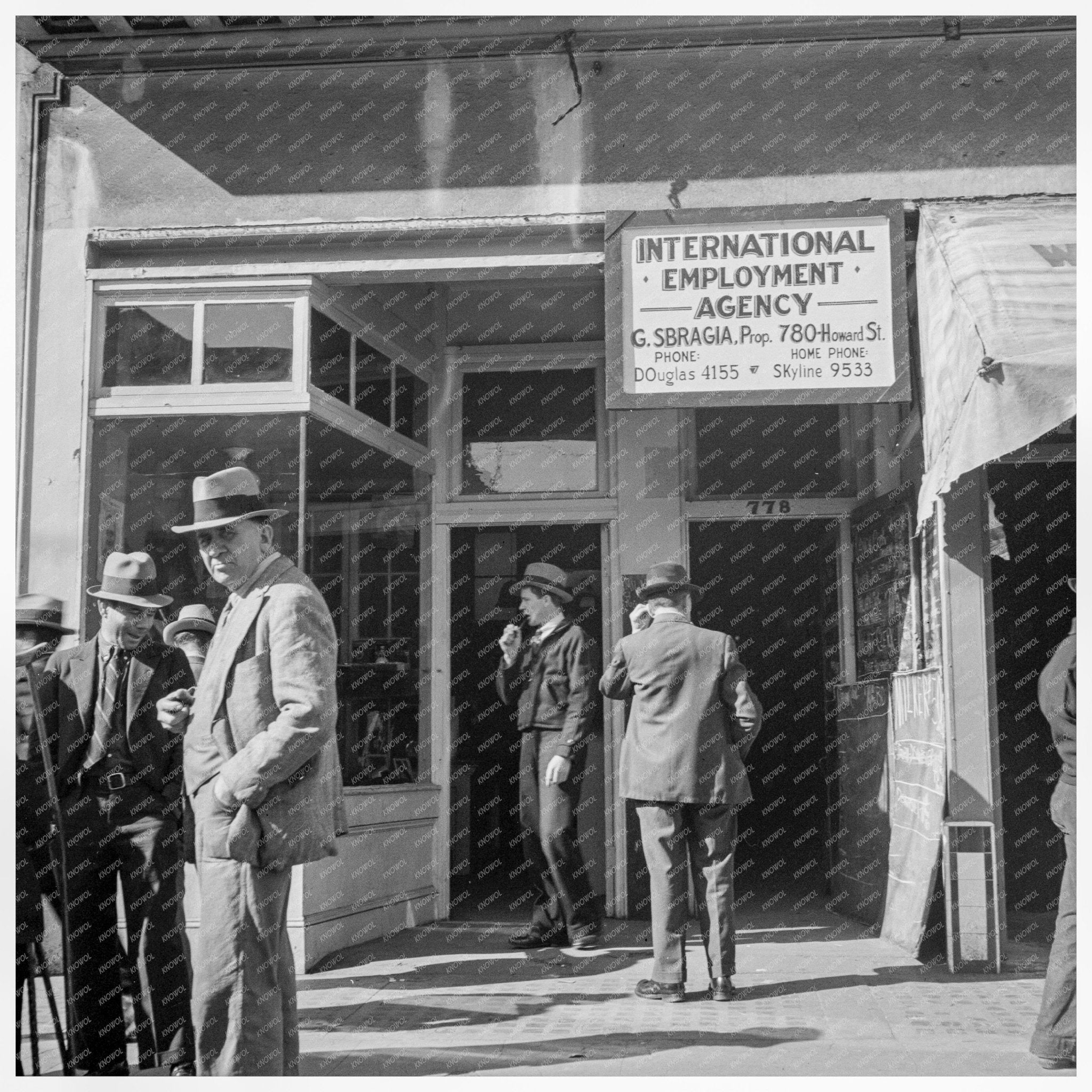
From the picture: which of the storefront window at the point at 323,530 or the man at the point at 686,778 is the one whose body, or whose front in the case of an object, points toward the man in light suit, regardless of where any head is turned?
the storefront window

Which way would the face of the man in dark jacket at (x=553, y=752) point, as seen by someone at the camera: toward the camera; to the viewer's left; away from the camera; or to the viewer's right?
to the viewer's left

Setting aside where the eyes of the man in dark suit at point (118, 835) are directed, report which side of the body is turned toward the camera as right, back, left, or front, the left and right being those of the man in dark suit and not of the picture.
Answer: front

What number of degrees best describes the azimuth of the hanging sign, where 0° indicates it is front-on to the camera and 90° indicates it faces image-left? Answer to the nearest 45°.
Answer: approximately 0°

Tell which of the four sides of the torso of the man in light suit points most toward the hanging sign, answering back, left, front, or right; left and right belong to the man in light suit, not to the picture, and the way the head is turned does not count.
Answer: back

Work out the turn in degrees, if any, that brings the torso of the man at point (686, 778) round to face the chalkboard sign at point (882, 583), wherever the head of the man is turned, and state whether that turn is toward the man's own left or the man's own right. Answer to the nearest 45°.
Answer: approximately 45° to the man's own right

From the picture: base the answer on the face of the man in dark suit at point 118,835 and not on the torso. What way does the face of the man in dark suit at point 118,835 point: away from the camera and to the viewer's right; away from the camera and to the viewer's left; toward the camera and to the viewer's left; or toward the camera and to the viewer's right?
toward the camera and to the viewer's right

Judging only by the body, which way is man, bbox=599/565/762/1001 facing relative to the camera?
away from the camera

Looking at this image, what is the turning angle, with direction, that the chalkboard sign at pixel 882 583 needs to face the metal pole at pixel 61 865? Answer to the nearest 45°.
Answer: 0° — it already faces it

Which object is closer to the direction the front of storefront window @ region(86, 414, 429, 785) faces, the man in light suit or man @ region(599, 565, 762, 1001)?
the man in light suit

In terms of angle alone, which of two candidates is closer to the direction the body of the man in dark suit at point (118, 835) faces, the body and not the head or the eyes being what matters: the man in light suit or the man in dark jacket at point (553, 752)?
the man in light suit

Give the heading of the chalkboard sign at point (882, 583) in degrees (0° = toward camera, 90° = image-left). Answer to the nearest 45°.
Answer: approximately 45°
